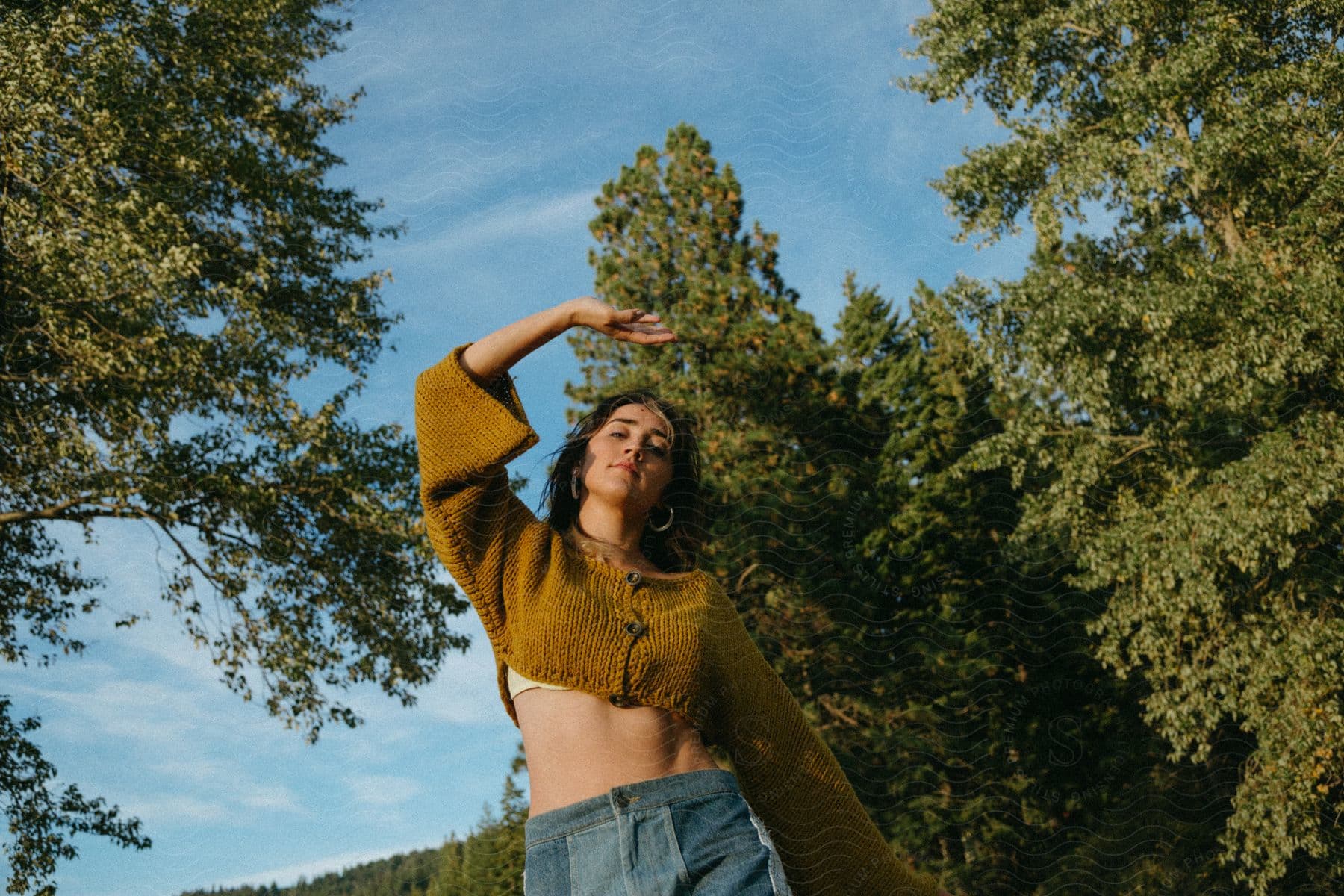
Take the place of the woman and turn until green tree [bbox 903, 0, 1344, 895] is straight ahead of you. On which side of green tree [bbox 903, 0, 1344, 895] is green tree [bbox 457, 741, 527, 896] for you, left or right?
left

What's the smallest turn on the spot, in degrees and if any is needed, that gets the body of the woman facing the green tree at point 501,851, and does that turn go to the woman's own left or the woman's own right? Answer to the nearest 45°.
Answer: approximately 180°

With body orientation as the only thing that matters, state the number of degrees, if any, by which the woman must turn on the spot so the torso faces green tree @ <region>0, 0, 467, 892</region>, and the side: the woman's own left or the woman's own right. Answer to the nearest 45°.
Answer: approximately 135° to the woman's own right

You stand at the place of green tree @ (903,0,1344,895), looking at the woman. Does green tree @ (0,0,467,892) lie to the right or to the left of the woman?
right

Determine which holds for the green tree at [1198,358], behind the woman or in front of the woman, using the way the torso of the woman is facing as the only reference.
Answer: behind

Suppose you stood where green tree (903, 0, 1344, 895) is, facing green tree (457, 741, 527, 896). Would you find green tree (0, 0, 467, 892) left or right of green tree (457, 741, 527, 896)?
left

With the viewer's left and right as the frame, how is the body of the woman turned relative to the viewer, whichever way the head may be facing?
facing the viewer

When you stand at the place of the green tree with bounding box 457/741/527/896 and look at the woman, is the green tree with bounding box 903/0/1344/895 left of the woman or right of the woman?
left
